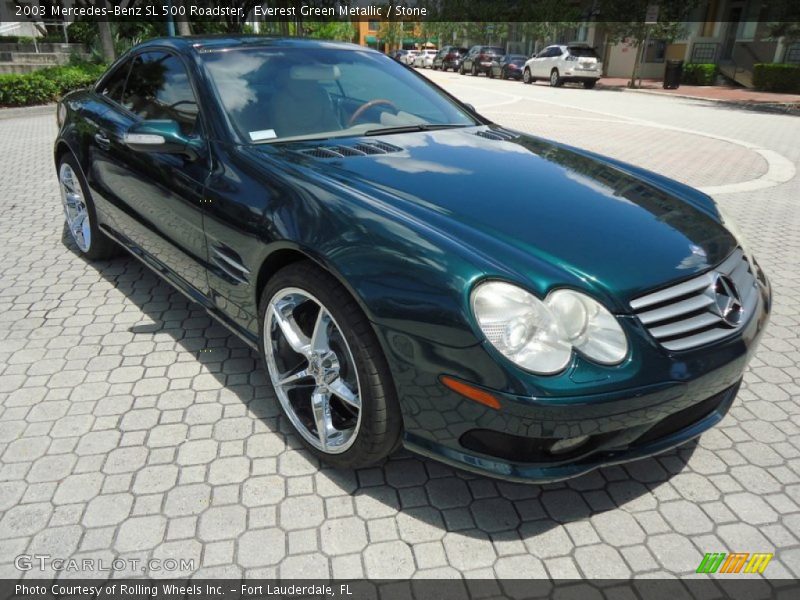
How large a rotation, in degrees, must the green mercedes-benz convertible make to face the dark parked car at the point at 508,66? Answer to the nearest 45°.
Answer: approximately 135° to its left

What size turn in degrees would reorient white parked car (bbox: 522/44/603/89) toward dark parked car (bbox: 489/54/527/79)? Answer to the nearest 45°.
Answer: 0° — it already faces it

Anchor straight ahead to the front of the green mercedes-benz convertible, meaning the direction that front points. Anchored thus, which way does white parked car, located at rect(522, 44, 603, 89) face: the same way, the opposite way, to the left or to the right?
the opposite way

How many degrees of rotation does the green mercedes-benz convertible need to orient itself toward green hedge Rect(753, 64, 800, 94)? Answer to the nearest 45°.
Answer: approximately 90° to its left

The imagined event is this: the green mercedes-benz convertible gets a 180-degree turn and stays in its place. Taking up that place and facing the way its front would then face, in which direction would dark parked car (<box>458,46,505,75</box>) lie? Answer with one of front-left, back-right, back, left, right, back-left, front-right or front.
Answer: front-right

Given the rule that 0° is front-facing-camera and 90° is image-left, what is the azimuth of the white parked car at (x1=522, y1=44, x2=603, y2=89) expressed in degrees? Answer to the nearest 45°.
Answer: approximately 135°

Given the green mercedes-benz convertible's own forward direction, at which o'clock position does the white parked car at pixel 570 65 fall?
The white parked car is roughly at 8 o'clock from the green mercedes-benz convertible.

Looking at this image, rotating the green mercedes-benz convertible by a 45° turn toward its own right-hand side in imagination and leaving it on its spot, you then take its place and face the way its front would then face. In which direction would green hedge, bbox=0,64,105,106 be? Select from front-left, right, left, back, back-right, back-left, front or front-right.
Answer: back-right

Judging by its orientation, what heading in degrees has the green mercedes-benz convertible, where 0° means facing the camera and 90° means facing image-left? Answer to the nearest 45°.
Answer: approximately 315°

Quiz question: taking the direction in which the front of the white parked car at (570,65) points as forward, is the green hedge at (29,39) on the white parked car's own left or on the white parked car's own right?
on the white parked car's own left
